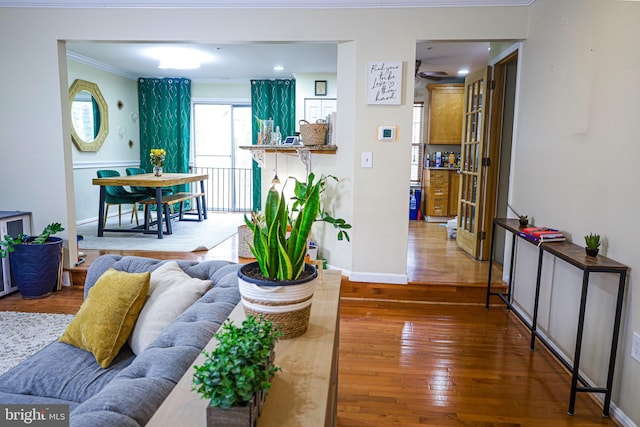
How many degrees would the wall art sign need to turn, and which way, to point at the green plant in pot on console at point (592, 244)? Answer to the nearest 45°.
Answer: approximately 45° to its left

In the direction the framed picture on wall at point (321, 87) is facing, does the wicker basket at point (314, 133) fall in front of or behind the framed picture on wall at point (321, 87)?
in front

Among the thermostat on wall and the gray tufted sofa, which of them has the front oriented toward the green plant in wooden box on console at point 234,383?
the thermostat on wall

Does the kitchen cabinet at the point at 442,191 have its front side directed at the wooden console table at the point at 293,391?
yes

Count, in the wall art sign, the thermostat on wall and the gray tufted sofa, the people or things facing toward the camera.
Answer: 2

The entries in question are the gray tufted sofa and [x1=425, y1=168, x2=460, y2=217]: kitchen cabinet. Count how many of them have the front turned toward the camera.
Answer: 1

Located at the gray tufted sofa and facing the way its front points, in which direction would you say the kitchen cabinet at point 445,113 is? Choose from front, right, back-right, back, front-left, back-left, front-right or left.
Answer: right

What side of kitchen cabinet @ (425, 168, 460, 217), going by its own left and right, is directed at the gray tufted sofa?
front

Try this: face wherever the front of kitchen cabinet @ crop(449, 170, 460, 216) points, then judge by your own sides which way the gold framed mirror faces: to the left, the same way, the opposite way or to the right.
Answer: to the left

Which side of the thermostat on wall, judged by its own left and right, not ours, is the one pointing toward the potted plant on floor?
right

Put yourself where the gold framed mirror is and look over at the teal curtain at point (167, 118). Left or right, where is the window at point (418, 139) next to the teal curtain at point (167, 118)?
right

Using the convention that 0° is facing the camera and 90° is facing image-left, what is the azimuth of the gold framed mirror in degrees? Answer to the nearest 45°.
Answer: approximately 315°
